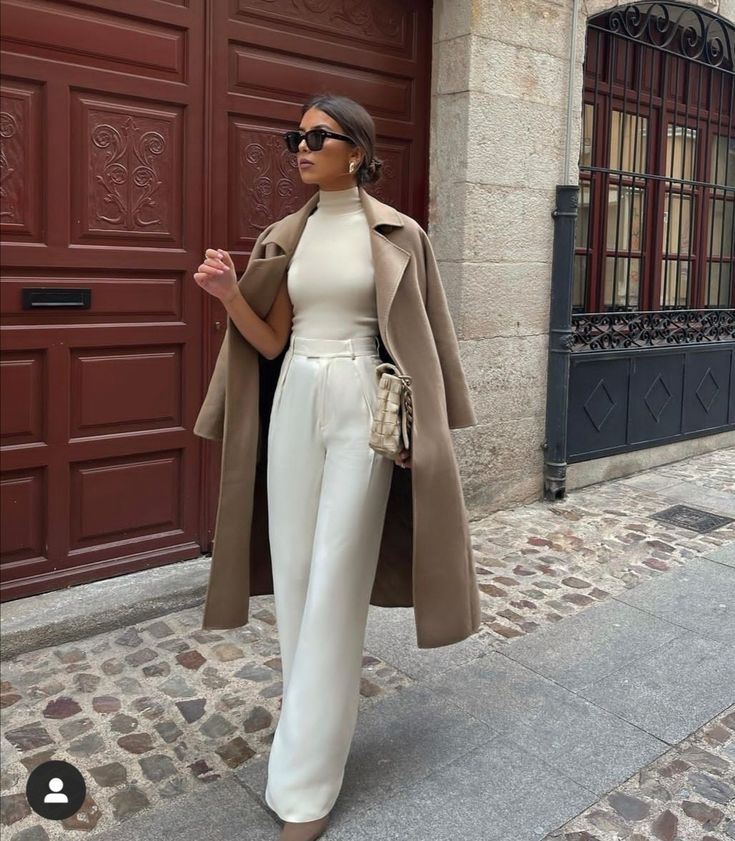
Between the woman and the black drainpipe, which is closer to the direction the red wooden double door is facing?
the woman

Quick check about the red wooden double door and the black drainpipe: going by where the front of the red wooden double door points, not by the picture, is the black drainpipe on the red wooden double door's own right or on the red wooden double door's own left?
on the red wooden double door's own left

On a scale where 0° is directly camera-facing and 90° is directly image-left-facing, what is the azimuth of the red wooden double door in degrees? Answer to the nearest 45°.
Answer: approximately 315°
